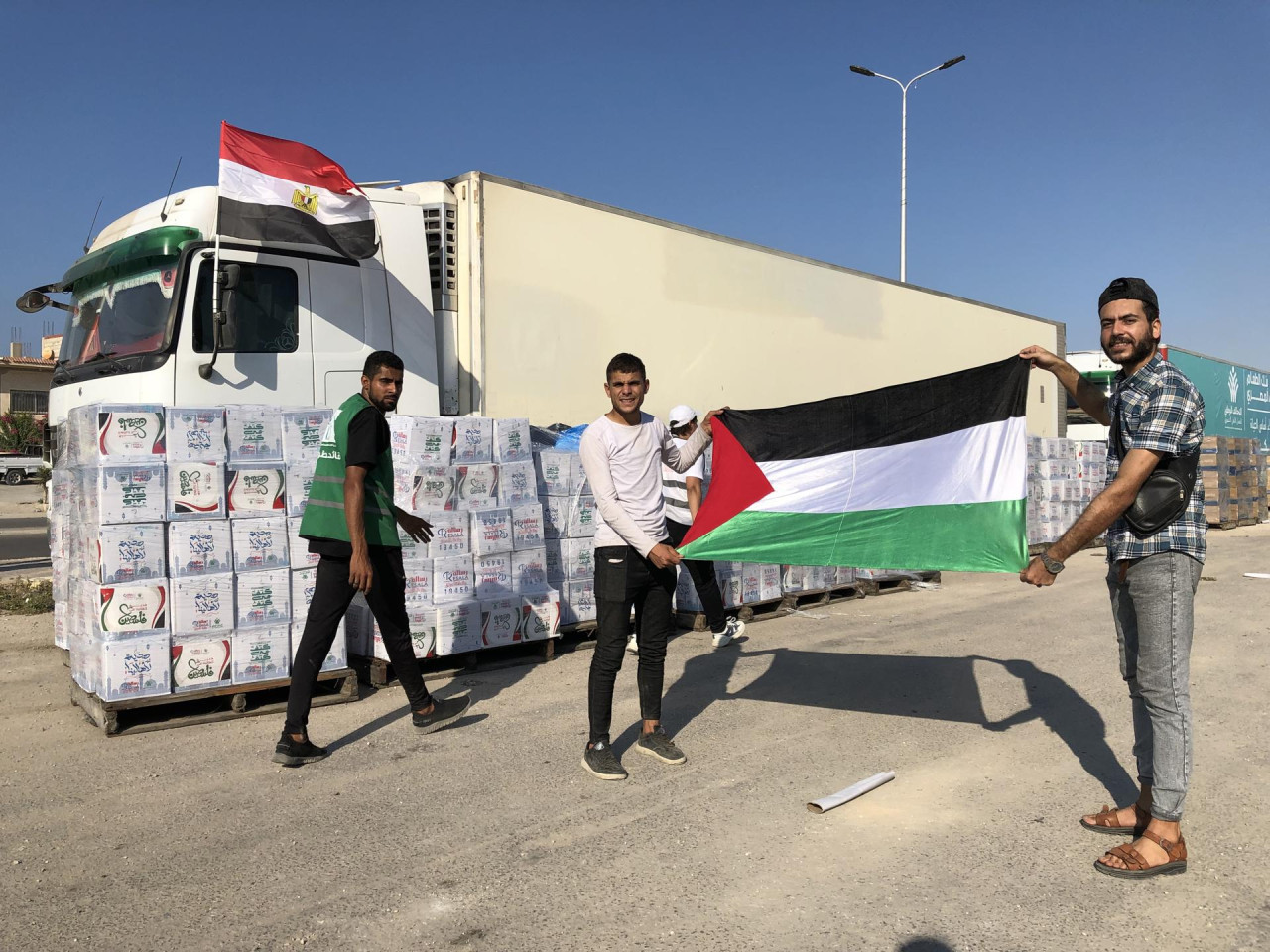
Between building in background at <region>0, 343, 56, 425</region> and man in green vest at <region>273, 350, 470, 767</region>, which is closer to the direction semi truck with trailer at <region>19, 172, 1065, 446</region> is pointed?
the man in green vest

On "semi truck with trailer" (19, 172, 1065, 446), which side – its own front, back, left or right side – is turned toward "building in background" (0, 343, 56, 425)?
right

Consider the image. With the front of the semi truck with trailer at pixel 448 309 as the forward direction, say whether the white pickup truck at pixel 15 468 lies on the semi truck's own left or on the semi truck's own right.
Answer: on the semi truck's own right

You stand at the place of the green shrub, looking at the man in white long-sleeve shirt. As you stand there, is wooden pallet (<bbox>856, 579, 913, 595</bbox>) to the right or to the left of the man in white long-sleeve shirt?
left

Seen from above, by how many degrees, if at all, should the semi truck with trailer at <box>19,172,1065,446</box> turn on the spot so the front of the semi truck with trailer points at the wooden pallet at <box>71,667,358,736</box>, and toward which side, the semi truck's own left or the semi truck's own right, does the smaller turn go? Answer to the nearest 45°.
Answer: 0° — it already faces it

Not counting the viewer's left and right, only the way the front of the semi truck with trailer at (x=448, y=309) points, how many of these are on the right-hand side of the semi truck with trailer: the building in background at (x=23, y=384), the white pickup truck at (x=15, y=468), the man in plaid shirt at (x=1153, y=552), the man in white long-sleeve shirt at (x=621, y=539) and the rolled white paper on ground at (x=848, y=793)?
2

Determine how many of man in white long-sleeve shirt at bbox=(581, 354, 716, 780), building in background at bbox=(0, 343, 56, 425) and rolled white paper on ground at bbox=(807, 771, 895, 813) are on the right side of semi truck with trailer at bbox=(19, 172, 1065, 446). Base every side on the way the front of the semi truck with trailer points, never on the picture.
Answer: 1

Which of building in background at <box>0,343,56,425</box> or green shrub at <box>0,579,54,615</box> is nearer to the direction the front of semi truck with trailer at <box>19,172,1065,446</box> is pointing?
the green shrub

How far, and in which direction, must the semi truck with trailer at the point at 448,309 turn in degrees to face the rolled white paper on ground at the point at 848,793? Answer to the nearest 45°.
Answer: approximately 90° to its left

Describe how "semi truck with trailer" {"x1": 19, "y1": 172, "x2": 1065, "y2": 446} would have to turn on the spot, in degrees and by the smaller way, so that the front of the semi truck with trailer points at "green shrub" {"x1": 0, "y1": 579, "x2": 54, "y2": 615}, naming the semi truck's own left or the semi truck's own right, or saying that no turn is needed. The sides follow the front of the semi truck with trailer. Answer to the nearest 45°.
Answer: approximately 45° to the semi truck's own right

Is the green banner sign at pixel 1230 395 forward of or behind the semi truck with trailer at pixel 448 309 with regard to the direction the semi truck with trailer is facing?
behind

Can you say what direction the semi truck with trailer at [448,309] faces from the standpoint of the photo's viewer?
facing the viewer and to the left of the viewer

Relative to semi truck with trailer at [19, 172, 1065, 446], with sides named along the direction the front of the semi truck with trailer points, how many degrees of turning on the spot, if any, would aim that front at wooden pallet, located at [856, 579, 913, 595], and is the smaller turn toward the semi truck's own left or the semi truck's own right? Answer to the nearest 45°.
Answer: approximately 135° to the semi truck's own left

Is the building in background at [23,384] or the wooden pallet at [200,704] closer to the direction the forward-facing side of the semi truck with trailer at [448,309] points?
the wooden pallet

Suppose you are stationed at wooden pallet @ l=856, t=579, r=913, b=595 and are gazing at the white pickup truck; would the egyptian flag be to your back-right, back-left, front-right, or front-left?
front-left
